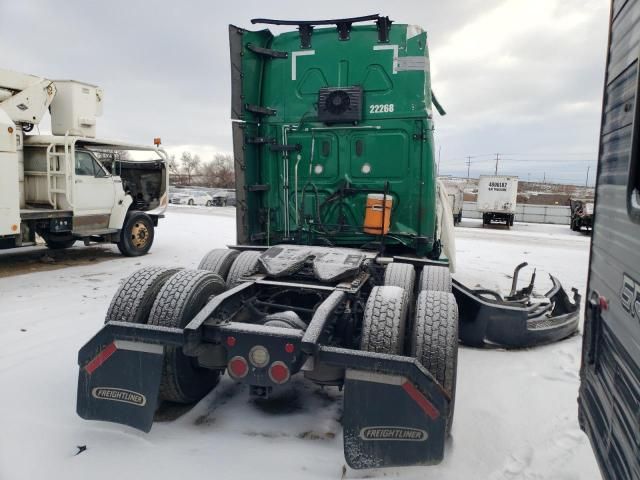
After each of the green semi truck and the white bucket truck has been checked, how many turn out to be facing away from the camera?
1

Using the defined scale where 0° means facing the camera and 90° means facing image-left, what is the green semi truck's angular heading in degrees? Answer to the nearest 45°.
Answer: approximately 180°

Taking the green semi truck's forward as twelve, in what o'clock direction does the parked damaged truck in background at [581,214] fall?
The parked damaged truck in background is roughly at 1 o'clock from the green semi truck.

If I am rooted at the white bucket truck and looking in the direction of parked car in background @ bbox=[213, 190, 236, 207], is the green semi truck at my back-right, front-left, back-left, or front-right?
back-right

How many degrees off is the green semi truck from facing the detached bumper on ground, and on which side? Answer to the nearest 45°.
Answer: approximately 90° to its right

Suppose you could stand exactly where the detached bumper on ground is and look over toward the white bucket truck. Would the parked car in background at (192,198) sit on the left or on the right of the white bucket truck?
right

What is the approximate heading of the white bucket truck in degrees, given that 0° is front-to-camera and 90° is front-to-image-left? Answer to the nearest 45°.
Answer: approximately 270°

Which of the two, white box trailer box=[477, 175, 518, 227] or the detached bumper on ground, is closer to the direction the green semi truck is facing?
the white box trailer

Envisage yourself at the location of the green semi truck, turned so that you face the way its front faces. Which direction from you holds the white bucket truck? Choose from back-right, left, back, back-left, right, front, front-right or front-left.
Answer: front-left

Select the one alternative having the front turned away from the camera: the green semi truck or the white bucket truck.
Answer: the green semi truck

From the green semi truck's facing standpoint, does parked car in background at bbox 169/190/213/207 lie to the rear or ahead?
ahead

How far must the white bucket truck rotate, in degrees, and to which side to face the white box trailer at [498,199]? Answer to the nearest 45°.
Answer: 0° — it already faces it

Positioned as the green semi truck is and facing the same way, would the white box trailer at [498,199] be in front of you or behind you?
in front
